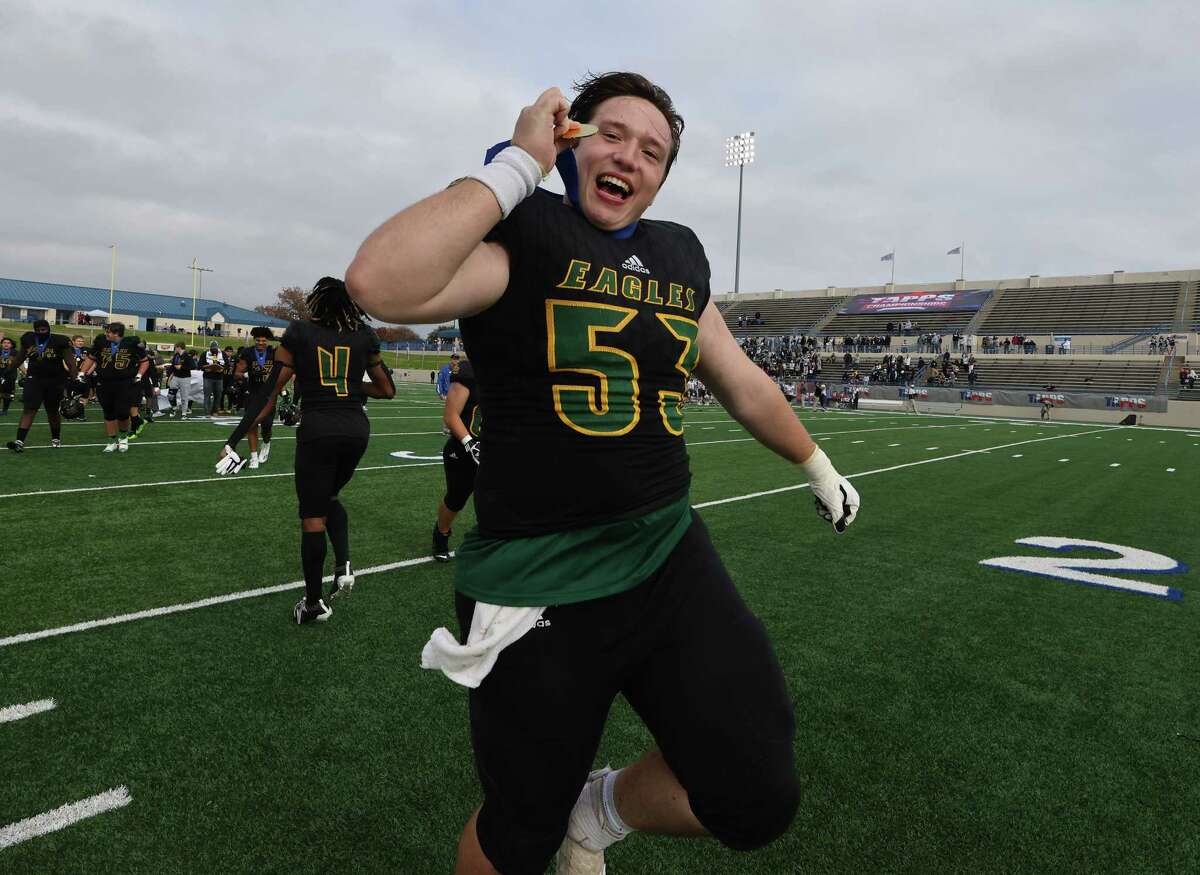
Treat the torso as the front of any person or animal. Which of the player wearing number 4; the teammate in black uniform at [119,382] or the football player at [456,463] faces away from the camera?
the player wearing number 4

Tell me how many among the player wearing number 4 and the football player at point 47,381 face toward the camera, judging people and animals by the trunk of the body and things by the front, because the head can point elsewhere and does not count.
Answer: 1

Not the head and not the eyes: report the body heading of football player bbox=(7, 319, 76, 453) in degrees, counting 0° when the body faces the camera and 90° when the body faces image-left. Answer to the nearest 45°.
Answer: approximately 0°

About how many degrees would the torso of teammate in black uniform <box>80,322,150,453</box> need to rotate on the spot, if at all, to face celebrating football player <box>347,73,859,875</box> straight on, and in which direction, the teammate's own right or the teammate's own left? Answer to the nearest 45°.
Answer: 0° — they already face them

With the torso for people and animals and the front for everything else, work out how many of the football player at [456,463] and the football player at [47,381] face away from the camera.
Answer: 0

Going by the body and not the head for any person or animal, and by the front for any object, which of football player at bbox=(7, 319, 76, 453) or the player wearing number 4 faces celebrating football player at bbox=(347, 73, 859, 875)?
the football player

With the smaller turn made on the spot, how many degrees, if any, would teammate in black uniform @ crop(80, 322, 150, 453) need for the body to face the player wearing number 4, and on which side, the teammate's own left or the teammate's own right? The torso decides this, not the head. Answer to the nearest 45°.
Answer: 0° — they already face them

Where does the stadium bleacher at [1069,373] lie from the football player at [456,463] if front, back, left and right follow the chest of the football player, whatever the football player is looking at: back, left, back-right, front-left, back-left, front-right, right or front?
left

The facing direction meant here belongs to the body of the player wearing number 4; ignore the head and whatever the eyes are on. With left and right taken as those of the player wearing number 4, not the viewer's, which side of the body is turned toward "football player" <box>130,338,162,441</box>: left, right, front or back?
front

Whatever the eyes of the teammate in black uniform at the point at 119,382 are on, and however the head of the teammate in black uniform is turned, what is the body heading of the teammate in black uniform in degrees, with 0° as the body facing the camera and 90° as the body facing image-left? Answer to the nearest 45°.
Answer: approximately 0°

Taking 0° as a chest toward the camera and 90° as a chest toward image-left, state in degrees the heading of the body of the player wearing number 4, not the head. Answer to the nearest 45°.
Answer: approximately 180°

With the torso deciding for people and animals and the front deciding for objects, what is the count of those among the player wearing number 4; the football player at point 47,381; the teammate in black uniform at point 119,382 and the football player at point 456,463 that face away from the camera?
1

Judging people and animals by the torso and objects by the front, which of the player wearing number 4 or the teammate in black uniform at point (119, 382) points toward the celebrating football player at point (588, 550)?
the teammate in black uniform

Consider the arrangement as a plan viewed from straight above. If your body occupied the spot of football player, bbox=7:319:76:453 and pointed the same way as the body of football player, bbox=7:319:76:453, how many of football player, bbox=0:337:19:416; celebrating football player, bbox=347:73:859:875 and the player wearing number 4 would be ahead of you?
2

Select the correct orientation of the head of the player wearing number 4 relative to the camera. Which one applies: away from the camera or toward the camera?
away from the camera
